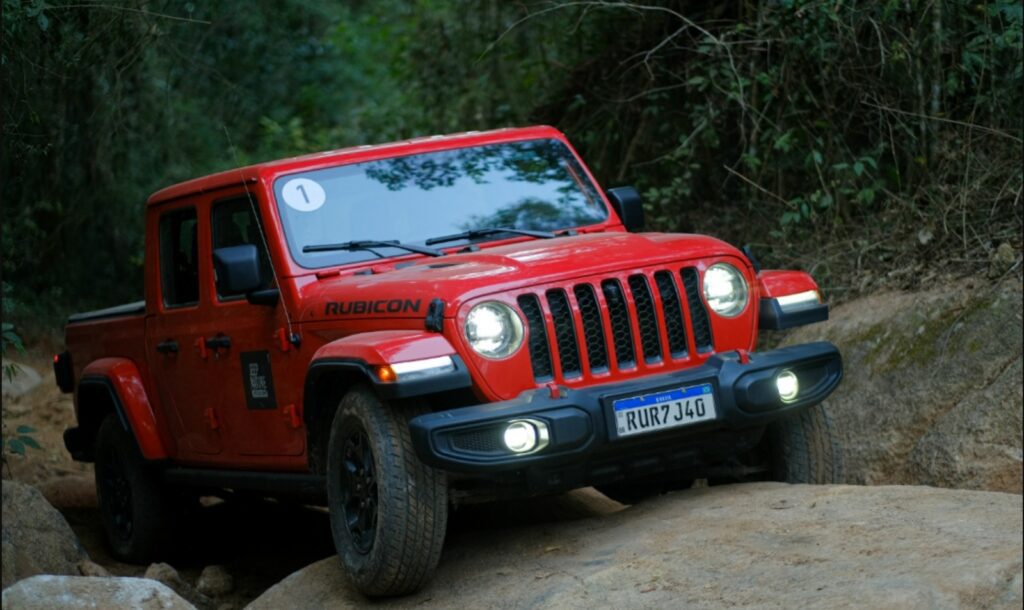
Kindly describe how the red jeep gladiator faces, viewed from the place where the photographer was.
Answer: facing the viewer and to the right of the viewer

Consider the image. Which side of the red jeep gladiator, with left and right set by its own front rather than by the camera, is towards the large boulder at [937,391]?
left

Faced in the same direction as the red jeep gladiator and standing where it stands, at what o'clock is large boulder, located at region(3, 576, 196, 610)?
The large boulder is roughly at 2 o'clock from the red jeep gladiator.
